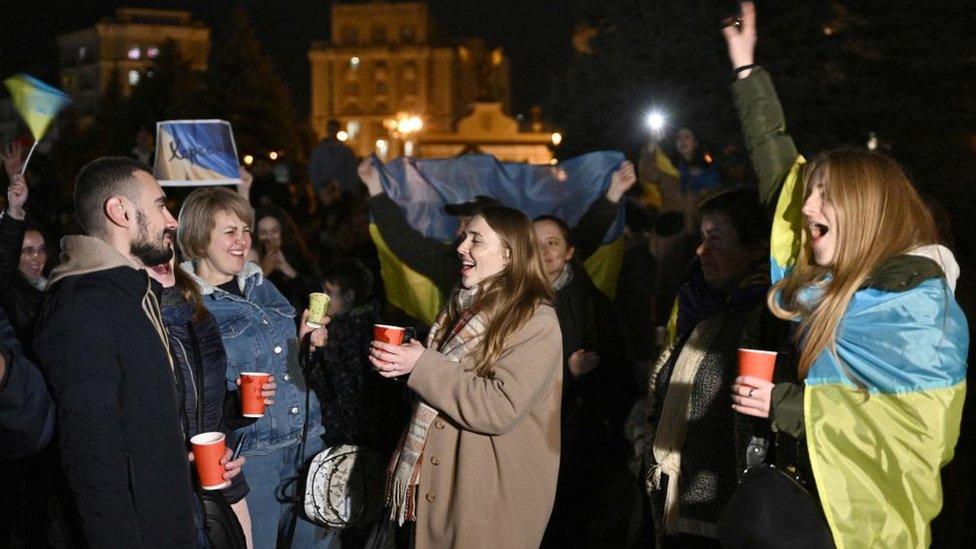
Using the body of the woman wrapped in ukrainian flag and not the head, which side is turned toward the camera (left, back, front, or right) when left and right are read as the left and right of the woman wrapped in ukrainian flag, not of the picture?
left

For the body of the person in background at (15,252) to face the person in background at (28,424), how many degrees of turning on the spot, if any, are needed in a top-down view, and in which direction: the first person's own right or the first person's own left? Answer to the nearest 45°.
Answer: approximately 45° to the first person's own right

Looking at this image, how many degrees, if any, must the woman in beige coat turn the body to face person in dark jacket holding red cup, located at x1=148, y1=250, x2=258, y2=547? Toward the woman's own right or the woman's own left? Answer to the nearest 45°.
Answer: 0° — they already face them

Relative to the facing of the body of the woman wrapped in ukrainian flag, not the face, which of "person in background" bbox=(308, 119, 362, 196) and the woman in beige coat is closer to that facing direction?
the woman in beige coat

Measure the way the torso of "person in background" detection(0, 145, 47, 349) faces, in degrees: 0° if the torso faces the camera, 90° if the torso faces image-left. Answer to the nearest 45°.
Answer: approximately 315°

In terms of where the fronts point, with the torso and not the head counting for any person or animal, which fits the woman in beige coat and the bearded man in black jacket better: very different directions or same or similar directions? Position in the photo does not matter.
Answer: very different directions

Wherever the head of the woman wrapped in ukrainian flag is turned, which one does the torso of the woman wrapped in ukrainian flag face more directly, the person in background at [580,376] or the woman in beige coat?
the woman in beige coat

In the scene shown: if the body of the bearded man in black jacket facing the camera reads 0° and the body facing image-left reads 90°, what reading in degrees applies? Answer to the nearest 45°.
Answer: approximately 270°

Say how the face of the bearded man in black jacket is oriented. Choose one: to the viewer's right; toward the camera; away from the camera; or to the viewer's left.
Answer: to the viewer's right

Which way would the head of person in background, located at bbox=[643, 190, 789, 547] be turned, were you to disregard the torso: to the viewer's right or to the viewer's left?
to the viewer's left

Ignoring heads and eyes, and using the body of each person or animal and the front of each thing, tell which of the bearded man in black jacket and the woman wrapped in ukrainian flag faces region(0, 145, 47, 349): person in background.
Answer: the woman wrapped in ukrainian flag
